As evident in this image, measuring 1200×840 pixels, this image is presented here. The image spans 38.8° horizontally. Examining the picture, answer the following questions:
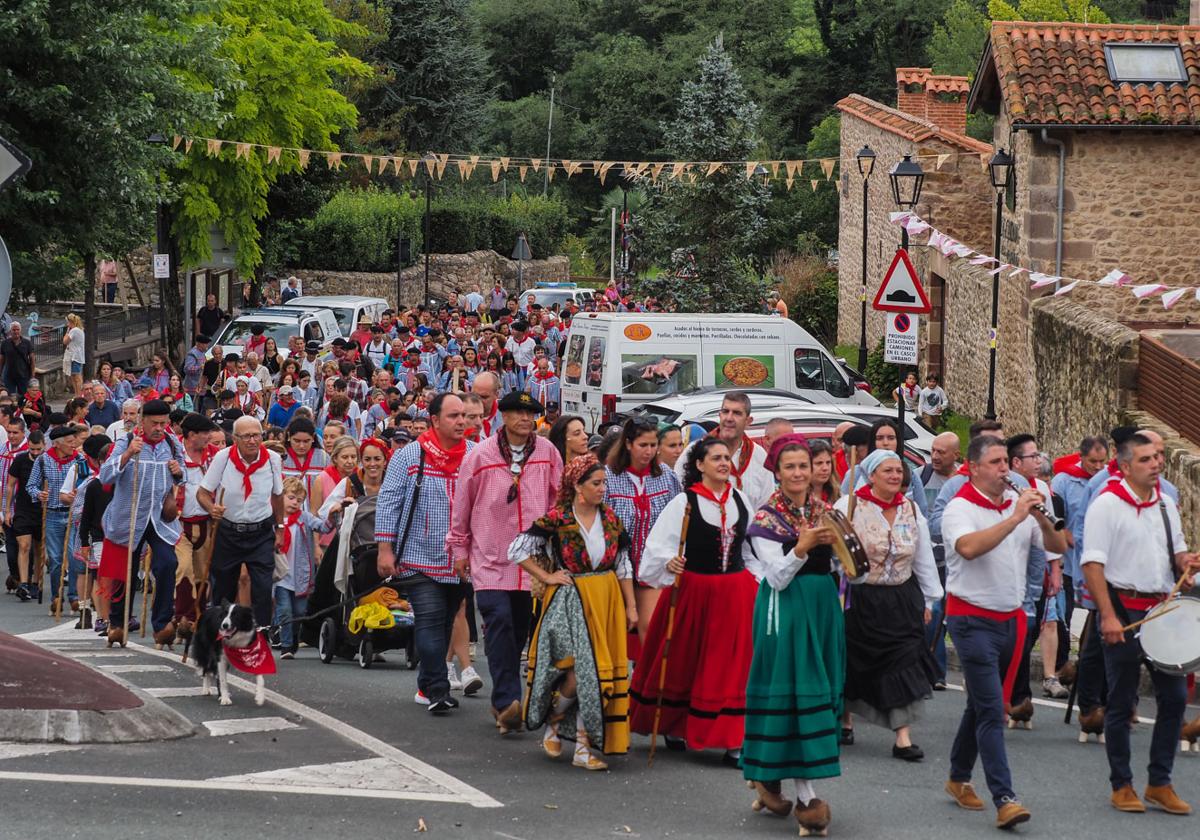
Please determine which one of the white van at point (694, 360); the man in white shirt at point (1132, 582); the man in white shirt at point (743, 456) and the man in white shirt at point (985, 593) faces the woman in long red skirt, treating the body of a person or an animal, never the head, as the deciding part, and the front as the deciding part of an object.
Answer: the man in white shirt at point (743, 456)

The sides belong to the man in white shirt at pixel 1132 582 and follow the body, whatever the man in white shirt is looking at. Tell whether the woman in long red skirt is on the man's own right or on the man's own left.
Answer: on the man's own right

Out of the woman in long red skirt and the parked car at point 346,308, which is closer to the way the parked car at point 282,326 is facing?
the woman in long red skirt

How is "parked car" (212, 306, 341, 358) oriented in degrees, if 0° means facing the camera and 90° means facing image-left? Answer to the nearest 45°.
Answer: approximately 45°

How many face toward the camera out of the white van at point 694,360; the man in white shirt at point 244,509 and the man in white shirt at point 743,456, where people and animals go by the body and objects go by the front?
2

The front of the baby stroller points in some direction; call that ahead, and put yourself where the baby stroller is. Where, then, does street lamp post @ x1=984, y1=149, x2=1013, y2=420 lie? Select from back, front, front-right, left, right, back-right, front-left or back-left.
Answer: left

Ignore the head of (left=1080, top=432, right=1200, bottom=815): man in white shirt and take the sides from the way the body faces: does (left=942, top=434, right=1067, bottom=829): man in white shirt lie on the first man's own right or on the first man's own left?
on the first man's own right

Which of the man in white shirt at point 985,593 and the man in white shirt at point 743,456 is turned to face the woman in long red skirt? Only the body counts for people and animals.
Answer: the man in white shirt at point 743,456

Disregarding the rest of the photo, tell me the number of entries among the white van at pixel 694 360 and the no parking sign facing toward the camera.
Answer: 1

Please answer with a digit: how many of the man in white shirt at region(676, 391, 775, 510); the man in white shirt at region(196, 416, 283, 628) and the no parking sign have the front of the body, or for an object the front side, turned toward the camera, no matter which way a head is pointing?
3

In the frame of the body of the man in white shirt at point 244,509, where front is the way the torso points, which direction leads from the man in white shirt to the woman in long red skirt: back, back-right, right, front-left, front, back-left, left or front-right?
front-left

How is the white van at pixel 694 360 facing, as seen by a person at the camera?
facing away from the viewer and to the right of the viewer

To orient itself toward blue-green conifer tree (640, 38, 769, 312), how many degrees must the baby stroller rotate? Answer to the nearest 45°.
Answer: approximately 135° to its left
